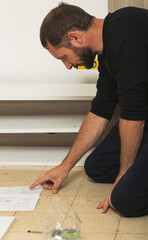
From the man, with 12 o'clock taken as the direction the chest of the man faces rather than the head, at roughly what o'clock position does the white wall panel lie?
The white wall panel is roughly at 2 o'clock from the man.

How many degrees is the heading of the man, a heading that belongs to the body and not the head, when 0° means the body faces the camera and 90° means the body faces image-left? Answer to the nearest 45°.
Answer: approximately 90°

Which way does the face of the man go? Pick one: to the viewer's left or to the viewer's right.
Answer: to the viewer's left
